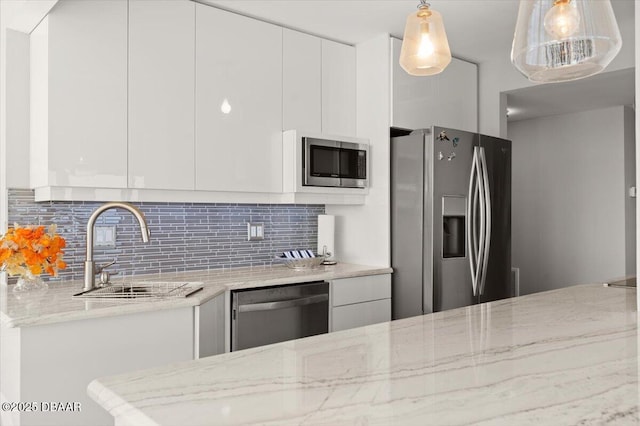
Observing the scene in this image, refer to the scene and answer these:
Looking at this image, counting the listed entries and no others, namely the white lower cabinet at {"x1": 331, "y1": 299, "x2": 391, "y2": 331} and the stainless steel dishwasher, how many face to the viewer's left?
0

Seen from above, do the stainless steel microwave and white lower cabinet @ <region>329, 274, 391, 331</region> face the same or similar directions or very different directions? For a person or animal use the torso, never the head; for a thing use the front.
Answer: same or similar directions

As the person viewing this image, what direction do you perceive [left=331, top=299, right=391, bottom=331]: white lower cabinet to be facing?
facing the viewer and to the right of the viewer

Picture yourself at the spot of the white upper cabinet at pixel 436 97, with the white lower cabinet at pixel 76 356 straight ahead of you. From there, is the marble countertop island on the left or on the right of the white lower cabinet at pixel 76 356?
left

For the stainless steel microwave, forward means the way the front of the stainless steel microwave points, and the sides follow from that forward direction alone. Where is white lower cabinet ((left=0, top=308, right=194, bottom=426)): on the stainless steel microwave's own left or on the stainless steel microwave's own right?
on the stainless steel microwave's own right

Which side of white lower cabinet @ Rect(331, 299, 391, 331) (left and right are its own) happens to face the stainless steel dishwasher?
right

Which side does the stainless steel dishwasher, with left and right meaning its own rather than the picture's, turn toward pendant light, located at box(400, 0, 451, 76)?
front

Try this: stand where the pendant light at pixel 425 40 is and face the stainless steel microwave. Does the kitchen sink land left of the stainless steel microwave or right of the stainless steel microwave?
left

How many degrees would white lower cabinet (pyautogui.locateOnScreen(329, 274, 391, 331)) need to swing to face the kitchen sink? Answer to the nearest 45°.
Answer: approximately 90° to its right

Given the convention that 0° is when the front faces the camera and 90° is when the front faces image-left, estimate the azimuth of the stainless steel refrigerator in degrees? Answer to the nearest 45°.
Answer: approximately 315°

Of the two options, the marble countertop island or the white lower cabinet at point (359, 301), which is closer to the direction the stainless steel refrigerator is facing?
the marble countertop island

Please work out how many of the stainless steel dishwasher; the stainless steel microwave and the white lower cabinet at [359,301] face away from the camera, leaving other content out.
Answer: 0

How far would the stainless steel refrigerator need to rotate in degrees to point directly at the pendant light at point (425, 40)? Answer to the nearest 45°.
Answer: approximately 45° to its right

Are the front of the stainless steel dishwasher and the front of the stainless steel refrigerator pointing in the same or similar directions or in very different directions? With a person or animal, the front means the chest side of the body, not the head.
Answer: same or similar directions

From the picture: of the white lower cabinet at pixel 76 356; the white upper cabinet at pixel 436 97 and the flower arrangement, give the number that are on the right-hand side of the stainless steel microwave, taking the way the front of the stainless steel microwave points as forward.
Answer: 2

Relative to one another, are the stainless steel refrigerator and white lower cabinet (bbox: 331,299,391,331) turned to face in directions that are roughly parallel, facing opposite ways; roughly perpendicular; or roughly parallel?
roughly parallel

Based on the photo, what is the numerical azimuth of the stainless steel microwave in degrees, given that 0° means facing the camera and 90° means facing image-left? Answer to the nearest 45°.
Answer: approximately 315°

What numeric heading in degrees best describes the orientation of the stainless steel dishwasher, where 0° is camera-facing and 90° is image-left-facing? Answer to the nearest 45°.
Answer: approximately 315°
